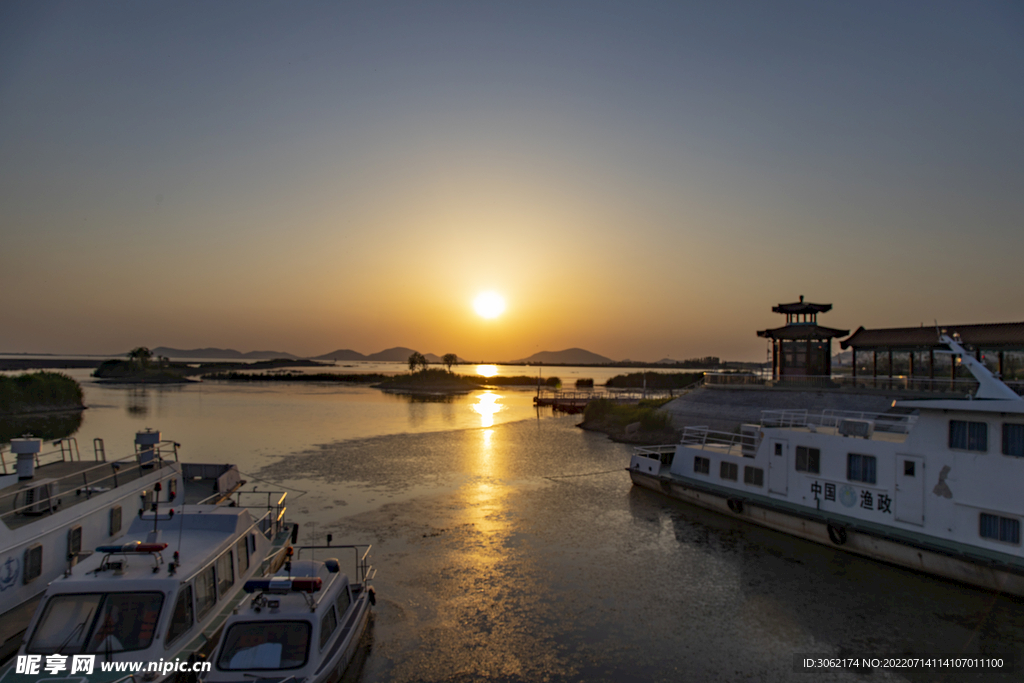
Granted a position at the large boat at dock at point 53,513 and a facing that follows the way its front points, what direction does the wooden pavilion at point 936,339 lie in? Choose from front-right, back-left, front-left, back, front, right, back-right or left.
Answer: back-left

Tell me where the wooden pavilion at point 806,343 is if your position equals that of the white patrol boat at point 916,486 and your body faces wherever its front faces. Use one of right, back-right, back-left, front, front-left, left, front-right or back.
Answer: back-left

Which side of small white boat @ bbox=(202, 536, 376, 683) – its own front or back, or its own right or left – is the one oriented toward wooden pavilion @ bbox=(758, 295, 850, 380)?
back

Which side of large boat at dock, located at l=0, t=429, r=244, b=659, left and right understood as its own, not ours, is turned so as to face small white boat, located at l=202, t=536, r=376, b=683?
left

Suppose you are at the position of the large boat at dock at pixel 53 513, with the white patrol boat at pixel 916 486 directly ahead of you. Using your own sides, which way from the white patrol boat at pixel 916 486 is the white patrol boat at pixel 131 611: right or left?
right

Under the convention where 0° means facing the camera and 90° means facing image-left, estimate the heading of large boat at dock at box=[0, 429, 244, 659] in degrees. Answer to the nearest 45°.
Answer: approximately 45°

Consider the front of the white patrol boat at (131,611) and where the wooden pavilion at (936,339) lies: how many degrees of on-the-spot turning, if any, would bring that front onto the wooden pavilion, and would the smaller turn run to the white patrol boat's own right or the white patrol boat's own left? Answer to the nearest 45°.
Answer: approximately 135° to the white patrol boat's own left

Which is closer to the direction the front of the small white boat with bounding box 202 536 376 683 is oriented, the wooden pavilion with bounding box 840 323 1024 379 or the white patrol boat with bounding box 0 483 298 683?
the white patrol boat

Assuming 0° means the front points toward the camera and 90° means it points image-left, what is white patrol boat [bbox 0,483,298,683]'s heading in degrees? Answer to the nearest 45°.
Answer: approximately 45°

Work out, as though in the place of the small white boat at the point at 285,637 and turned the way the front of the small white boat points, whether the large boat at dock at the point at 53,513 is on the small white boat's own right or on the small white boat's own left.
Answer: on the small white boat's own right

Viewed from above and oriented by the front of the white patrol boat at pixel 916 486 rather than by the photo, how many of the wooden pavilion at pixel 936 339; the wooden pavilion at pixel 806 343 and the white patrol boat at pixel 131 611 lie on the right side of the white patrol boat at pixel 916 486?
1

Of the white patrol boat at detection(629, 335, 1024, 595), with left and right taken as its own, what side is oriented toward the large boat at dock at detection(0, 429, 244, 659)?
right
